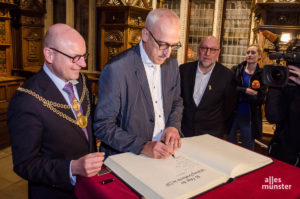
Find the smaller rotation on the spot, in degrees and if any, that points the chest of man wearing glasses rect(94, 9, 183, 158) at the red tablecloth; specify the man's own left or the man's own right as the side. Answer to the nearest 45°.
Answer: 0° — they already face it

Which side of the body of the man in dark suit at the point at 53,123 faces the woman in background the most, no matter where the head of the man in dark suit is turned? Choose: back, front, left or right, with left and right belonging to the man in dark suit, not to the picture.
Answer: left

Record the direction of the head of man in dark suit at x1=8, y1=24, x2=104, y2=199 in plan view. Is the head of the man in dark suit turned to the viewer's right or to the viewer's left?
to the viewer's right

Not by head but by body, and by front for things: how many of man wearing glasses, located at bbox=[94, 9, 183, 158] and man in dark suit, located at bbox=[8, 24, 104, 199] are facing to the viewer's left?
0

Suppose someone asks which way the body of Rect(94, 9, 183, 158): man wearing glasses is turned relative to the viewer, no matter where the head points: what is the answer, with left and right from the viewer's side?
facing the viewer and to the right of the viewer

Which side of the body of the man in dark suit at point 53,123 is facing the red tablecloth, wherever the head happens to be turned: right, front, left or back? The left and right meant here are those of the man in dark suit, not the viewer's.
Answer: front

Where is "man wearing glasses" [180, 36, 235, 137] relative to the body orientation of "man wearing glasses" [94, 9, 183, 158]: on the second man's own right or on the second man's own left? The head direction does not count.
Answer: on the second man's own left
